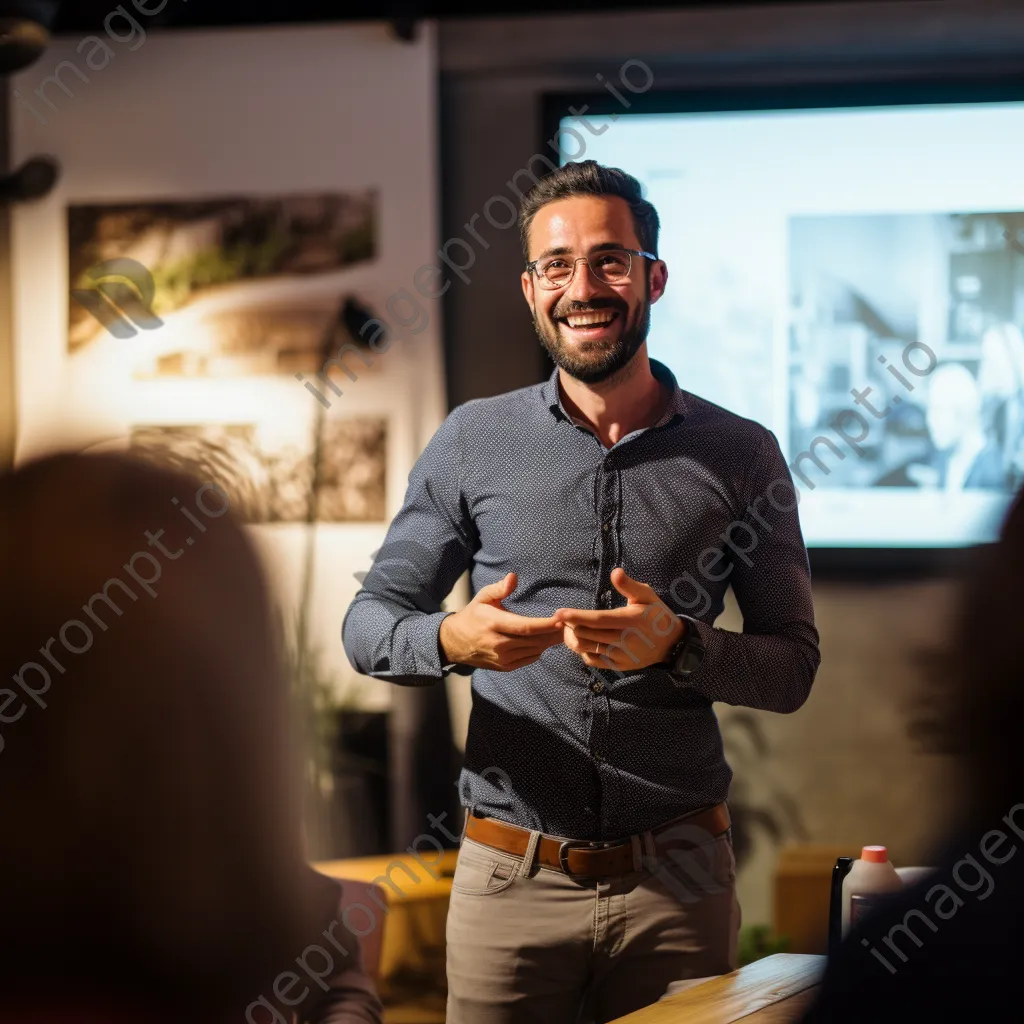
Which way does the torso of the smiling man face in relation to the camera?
toward the camera

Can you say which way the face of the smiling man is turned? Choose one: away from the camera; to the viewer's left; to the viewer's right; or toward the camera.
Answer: toward the camera

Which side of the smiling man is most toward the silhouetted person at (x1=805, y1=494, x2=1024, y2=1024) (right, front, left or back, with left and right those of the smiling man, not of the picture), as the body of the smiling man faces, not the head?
front
